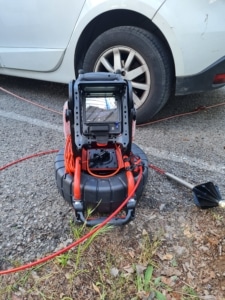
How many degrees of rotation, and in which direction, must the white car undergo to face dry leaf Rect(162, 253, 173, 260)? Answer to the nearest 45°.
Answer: approximately 135° to its left

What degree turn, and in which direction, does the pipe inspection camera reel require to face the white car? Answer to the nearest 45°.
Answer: approximately 180°

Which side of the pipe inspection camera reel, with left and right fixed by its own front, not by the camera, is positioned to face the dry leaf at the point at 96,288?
front

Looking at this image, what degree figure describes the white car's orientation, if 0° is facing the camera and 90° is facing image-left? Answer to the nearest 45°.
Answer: approximately 135°

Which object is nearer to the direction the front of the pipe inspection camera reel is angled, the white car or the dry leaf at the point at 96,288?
the dry leaf

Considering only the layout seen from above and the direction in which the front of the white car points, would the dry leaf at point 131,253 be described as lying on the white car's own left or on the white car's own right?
on the white car's own left

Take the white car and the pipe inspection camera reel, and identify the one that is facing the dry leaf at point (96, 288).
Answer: the pipe inspection camera reel

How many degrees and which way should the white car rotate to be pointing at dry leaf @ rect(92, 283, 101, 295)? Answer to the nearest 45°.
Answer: approximately 135° to its left

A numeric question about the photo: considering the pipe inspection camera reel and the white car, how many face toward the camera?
1

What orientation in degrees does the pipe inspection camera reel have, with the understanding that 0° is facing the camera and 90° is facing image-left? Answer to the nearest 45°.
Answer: approximately 0°
